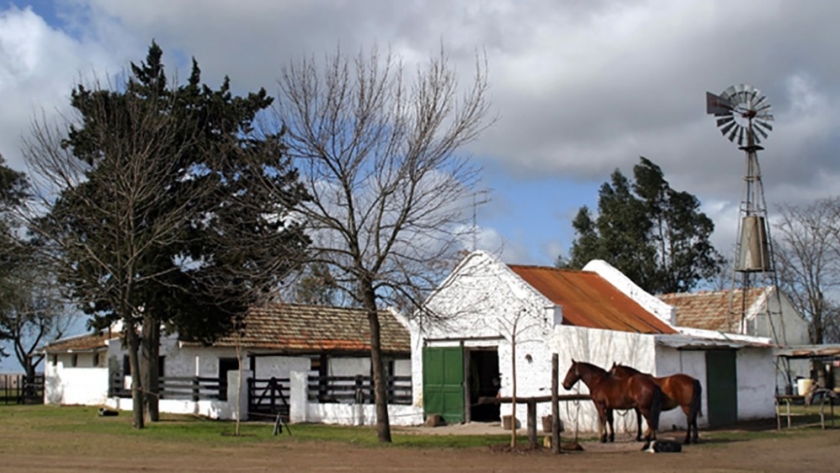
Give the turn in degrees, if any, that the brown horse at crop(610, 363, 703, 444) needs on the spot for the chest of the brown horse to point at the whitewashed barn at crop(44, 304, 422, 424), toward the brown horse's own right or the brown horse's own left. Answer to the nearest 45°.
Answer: approximately 45° to the brown horse's own right

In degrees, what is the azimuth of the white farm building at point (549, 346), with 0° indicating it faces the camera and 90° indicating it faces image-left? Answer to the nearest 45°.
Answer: approximately 45°

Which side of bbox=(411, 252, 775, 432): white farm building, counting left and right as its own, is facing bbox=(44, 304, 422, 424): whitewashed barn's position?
right

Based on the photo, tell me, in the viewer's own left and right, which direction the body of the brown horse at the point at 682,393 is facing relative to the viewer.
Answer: facing to the left of the viewer

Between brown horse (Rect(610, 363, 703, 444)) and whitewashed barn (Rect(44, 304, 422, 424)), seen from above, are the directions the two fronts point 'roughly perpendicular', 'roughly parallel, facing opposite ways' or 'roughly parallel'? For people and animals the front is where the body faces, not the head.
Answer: roughly perpendicular

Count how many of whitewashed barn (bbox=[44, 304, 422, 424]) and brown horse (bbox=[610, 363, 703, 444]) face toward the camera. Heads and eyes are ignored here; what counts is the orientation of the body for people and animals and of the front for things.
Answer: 1

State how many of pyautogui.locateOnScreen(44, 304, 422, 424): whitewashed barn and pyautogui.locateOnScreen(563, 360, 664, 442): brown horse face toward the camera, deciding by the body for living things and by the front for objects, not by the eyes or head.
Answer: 1

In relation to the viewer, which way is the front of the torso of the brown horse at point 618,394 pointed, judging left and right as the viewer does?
facing to the left of the viewer

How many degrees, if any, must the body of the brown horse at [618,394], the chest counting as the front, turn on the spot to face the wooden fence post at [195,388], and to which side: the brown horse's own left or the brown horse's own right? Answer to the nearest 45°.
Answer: approximately 45° to the brown horse's own right
